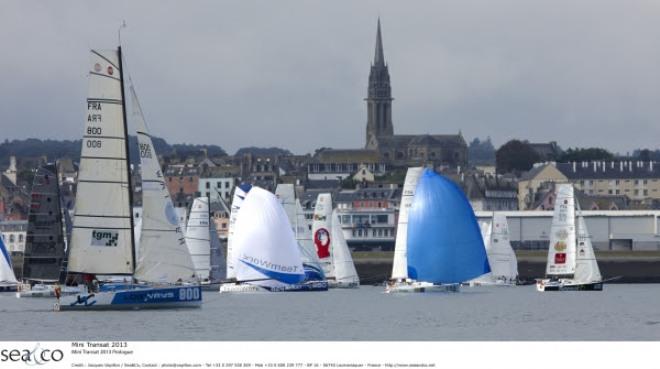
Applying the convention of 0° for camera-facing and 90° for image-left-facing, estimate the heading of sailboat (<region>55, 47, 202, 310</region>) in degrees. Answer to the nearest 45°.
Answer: approximately 270°

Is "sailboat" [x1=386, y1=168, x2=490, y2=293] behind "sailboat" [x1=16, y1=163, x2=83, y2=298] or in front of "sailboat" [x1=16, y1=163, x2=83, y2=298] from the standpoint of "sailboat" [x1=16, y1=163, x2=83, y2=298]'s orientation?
in front

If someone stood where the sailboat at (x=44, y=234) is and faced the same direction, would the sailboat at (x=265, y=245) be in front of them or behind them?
in front

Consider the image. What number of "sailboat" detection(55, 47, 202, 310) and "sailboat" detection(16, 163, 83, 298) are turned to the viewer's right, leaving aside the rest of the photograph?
2

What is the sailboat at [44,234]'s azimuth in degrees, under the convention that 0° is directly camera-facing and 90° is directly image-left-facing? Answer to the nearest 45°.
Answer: approximately 270°

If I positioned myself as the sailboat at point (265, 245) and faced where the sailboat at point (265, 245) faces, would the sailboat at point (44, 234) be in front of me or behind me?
behind

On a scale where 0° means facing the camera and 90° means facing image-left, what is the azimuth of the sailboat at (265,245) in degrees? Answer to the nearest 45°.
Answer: approximately 270°

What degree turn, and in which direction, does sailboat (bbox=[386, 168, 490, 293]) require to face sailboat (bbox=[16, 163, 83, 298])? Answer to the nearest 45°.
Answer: approximately 180°

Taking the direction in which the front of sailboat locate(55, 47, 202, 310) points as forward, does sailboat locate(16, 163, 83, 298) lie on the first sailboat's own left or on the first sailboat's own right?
on the first sailboat's own left

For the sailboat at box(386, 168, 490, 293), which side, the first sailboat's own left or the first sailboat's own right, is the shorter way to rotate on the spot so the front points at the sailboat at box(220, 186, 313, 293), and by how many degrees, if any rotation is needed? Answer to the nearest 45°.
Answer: approximately 135° to the first sailboat's own right

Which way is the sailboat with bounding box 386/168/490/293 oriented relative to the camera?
to the viewer's right
